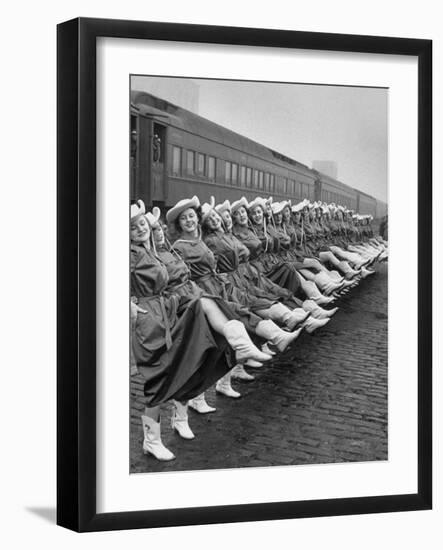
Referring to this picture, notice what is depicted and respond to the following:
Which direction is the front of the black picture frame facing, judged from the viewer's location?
facing the viewer and to the right of the viewer
